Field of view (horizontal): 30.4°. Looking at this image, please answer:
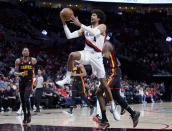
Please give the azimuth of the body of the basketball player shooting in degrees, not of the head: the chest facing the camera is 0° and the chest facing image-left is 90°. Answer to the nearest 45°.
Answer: approximately 45°
